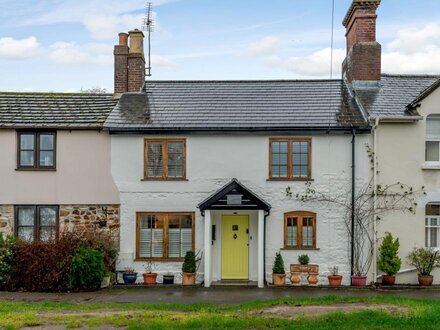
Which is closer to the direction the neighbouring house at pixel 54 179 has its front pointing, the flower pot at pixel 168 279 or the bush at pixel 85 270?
the bush

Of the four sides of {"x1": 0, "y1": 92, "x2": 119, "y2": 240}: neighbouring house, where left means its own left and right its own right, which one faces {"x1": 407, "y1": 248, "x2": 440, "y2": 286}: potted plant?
left

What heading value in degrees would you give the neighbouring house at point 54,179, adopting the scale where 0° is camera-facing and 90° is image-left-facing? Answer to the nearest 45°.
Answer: approximately 0°

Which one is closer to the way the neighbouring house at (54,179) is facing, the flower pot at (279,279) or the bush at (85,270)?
the bush

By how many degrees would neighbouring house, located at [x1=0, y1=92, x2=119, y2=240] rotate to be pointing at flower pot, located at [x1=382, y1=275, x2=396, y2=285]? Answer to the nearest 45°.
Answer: approximately 90° to its left

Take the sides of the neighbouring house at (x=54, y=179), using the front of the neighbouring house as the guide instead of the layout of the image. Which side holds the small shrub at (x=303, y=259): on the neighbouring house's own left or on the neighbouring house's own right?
on the neighbouring house's own left

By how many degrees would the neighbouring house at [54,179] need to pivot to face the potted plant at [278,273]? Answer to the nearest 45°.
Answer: approximately 90° to its left

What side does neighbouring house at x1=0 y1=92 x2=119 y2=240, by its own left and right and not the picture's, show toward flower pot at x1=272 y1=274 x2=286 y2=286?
left

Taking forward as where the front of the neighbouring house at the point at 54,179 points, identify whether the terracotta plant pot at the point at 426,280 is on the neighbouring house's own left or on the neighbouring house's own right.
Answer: on the neighbouring house's own left

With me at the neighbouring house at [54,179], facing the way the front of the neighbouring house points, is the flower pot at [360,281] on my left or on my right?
on my left
